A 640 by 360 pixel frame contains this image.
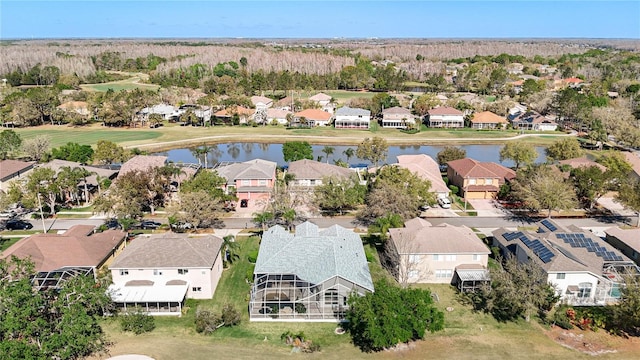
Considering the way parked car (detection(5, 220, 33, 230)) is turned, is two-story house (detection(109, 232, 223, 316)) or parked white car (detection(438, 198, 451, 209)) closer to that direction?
the parked white car

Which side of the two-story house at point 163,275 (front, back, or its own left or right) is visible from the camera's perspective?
back

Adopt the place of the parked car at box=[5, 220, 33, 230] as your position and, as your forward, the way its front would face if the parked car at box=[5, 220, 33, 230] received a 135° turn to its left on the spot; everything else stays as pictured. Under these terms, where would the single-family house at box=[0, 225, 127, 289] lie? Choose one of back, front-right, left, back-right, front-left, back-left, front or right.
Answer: back-left

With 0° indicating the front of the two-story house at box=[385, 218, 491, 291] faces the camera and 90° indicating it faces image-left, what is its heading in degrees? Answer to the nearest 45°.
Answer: approximately 180°

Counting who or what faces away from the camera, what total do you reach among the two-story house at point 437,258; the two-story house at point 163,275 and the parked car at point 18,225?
2

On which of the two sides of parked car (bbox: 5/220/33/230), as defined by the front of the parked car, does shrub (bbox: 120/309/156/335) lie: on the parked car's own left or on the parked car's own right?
on the parked car's own right

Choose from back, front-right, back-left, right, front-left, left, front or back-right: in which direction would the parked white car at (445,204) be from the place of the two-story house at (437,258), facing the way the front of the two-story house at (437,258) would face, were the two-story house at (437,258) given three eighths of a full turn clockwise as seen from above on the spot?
back-left

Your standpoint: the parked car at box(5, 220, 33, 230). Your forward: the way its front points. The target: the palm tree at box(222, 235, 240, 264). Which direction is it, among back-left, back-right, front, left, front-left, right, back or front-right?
front-right

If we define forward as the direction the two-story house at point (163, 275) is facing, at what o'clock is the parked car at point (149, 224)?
The parked car is roughly at 12 o'clock from the two-story house.

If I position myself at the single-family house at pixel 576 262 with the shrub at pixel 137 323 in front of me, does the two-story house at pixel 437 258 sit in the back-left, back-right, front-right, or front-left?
front-right

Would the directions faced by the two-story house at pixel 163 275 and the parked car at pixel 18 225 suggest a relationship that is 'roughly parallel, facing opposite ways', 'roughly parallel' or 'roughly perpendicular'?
roughly perpendicular

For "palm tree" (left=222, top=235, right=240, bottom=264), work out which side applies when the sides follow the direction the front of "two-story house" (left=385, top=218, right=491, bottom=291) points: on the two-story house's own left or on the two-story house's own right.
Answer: on the two-story house's own left
